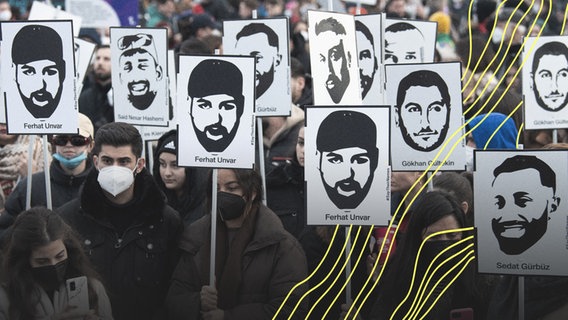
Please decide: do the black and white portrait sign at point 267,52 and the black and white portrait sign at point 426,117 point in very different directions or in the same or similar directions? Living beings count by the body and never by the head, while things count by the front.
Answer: same or similar directions

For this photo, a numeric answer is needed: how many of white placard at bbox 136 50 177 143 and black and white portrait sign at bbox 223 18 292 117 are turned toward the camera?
2

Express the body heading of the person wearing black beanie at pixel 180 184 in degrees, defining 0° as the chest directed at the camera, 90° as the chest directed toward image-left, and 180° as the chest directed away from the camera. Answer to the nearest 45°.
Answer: approximately 45°

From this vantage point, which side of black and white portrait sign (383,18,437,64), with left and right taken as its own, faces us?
front

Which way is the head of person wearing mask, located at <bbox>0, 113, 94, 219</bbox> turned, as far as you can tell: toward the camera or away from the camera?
toward the camera

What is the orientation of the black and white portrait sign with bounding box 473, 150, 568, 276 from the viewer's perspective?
toward the camera

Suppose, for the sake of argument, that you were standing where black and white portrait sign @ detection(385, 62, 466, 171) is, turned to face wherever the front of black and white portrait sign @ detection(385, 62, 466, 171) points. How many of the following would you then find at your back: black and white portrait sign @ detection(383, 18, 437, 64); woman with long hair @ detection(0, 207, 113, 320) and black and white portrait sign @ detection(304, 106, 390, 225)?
1

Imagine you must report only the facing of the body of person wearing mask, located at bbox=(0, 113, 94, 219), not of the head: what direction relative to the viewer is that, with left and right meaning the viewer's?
facing the viewer

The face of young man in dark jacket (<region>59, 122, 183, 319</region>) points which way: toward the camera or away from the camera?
toward the camera
